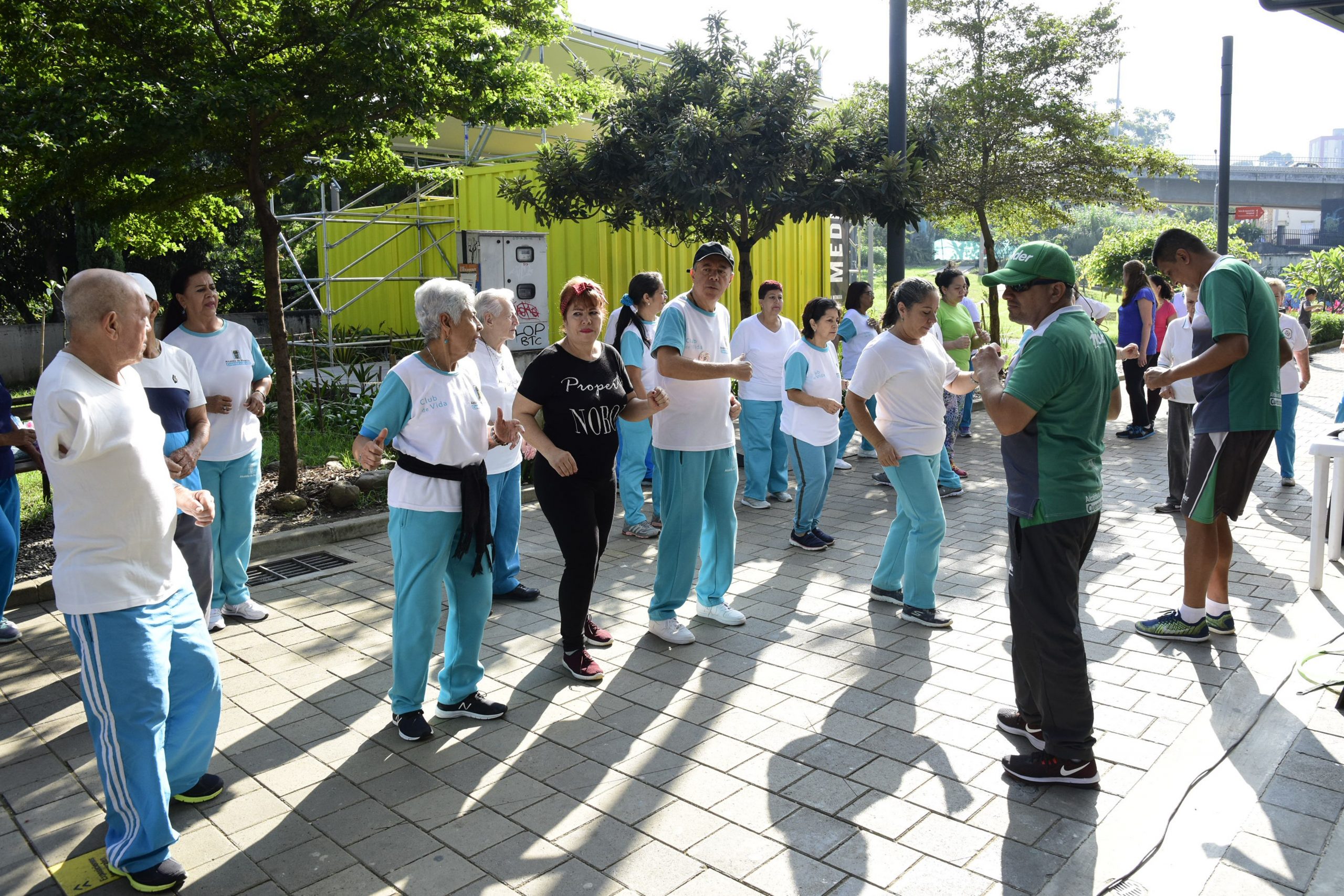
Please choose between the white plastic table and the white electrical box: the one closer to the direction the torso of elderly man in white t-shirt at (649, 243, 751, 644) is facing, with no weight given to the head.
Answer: the white plastic table

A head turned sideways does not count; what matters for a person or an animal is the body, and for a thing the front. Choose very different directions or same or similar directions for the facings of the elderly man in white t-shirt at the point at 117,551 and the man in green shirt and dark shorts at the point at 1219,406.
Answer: very different directions

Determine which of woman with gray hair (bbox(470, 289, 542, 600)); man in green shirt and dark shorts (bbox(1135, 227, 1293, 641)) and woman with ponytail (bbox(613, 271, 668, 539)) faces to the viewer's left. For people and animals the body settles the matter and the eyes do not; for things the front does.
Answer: the man in green shirt and dark shorts

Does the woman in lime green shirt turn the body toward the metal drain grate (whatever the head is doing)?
no

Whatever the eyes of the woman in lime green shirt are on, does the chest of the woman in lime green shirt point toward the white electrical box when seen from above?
no

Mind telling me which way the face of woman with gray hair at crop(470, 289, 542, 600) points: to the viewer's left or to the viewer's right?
to the viewer's right

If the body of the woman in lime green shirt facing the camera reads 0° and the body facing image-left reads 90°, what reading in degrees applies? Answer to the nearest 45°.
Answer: approximately 315°

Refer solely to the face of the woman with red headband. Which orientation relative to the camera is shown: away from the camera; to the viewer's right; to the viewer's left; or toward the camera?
toward the camera

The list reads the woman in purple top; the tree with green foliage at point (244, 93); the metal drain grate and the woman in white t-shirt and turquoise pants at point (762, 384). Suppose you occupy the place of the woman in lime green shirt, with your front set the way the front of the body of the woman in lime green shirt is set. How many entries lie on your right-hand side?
3

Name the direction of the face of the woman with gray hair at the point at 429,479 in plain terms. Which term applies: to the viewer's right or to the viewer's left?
to the viewer's right

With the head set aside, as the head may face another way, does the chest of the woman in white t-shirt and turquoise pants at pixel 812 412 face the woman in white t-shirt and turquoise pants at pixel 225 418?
no

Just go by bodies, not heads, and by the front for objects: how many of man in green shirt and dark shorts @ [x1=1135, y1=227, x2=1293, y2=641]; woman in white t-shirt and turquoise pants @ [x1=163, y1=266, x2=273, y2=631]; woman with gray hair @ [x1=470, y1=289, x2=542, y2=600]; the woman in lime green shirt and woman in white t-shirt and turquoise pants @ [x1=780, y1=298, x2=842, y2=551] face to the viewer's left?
1

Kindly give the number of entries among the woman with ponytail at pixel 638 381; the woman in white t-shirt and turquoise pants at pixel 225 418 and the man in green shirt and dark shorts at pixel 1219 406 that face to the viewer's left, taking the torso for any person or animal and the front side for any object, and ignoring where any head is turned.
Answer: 1
